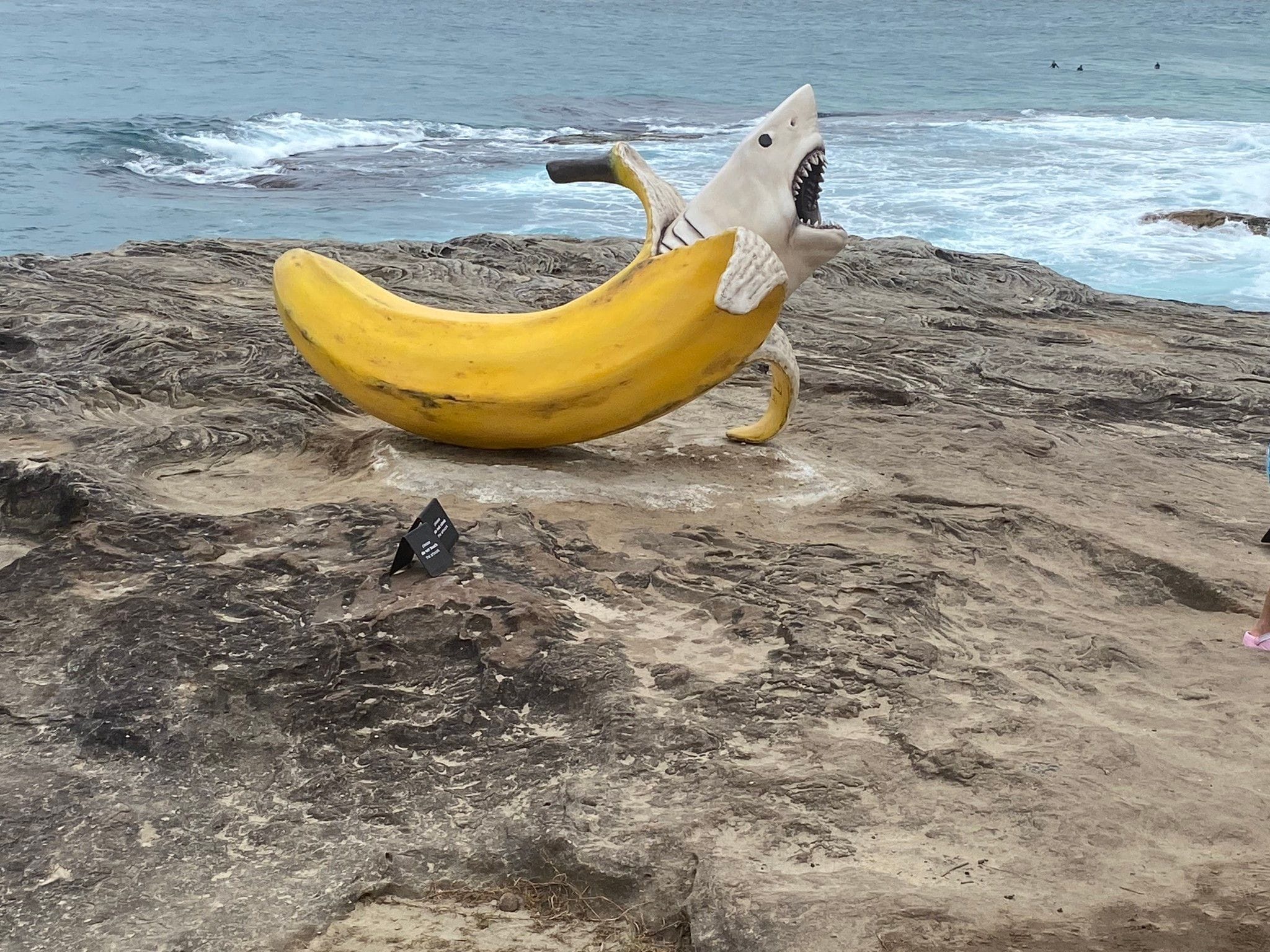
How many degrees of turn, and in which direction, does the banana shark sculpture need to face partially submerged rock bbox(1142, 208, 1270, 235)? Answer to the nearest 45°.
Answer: approximately 45° to its left

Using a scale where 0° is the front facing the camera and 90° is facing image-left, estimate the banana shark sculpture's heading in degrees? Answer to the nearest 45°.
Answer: approximately 270°

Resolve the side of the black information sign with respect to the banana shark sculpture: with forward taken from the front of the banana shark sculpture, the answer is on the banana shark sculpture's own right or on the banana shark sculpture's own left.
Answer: on the banana shark sculpture's own right

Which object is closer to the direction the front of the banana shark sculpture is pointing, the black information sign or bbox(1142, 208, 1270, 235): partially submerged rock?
the partially submerged rock
